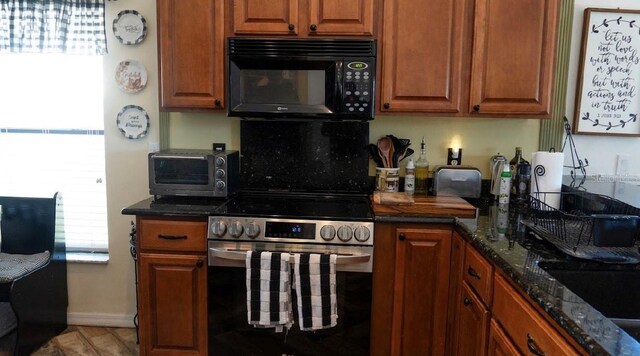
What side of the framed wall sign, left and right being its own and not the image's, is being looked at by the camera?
front

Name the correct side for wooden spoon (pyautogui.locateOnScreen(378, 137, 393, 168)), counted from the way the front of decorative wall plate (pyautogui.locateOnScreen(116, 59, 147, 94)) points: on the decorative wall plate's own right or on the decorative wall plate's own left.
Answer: on the decorative wall plate's own left

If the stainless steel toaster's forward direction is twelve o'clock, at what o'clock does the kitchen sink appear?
The kitchen sink is roughly at 11 o'clock from the stainless steel toaster.

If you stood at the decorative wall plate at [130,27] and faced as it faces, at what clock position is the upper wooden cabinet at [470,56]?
The upper wooden cabinet is roughly at 10 o'clock from the decorative wall plate.

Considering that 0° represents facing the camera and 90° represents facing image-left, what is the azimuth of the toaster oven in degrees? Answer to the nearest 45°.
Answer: approximately 0°

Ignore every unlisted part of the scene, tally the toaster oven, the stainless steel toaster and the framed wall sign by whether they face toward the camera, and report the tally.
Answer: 3

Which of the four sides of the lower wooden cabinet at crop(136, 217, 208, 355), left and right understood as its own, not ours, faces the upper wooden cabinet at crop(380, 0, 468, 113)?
left

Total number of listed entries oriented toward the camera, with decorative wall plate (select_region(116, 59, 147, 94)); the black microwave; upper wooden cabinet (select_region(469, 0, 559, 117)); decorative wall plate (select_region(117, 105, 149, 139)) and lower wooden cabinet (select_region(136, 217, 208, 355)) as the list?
5

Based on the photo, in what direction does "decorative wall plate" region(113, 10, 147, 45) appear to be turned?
toward the camera

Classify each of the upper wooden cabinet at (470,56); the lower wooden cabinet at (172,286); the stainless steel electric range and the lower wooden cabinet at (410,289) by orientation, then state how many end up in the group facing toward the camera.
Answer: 4

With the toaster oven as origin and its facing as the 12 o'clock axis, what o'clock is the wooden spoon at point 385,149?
The wooden spoon is roughly at 9 o'clock from the toaster oven.

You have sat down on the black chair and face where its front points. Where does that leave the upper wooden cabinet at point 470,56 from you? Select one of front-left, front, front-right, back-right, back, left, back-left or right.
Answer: left
